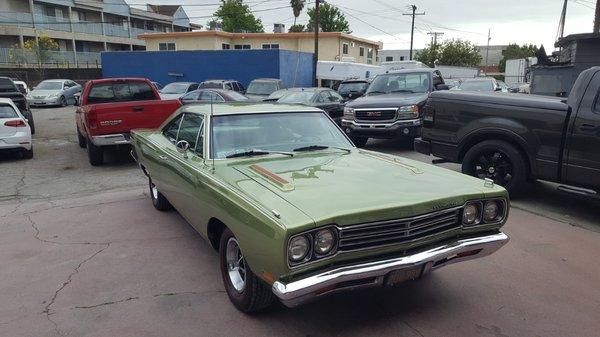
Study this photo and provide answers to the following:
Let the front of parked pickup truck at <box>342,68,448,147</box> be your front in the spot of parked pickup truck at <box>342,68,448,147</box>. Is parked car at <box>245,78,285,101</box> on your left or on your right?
on your right

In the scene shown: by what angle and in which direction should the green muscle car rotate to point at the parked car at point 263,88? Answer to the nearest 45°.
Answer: approximately 135° to its left

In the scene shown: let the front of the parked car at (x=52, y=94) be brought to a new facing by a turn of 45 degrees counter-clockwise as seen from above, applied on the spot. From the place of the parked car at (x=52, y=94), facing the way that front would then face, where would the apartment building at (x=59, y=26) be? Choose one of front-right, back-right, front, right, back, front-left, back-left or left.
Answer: back

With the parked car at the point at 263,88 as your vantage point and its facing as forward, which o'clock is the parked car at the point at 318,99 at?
the parked car at the point at 318,99 is roughly at 10 o'clock from the parked car at the point at 263,88.

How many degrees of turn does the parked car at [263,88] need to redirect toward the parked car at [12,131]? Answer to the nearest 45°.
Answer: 0° — it already faces it

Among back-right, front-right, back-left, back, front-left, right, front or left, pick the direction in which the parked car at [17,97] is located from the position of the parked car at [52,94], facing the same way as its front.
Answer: front-left

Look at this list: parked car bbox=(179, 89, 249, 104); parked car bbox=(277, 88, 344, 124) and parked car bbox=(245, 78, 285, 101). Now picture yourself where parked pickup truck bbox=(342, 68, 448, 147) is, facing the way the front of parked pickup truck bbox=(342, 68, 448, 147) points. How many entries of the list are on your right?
3

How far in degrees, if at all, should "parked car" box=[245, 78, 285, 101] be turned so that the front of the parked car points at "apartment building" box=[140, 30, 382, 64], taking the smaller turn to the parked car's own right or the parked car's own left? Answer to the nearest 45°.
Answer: approximately 135° to the parked car's own right

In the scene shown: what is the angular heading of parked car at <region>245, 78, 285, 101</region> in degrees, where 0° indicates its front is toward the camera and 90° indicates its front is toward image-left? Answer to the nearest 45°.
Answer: approximately 45°

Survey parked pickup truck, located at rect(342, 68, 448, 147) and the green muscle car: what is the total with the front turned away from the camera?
0

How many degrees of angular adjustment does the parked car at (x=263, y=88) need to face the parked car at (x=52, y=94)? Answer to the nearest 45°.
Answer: approximately 90° to its right

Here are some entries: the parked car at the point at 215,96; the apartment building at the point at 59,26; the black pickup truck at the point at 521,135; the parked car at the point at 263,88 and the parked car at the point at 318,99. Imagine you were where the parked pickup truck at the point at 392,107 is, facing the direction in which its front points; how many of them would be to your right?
4

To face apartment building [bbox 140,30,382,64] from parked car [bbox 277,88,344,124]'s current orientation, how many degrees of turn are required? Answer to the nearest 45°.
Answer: approximately 135° to its right

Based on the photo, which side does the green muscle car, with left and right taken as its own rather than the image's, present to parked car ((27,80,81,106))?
back

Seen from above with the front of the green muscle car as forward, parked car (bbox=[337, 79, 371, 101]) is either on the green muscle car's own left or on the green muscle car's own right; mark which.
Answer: on the green muscle car's own left
